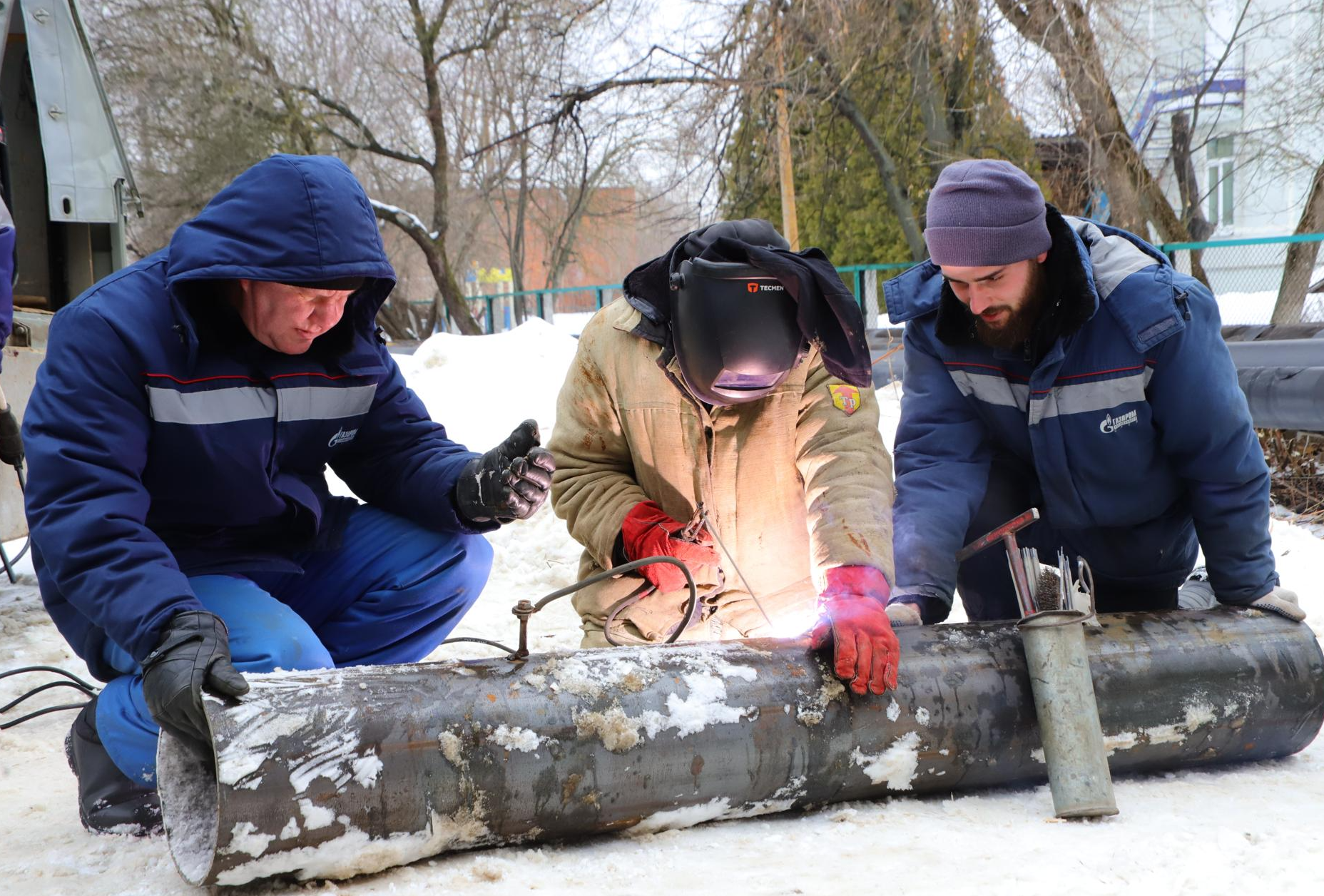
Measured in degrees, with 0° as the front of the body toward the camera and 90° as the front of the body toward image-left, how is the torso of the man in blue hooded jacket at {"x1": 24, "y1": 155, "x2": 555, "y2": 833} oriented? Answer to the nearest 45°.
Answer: approximately 315°

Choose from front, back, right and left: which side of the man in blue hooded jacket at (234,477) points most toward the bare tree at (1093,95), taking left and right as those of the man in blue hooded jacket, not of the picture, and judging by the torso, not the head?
left

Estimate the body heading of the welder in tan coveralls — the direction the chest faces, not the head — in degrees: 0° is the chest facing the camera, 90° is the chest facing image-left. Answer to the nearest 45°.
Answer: approximately 0°

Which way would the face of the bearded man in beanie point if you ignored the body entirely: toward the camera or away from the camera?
toward the camera

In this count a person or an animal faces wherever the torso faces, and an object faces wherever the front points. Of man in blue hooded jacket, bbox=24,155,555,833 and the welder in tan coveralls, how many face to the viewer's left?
0

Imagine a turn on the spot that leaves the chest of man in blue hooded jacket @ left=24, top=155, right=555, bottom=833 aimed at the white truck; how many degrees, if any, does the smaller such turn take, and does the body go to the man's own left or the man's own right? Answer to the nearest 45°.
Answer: approximately 135° to the man's own left

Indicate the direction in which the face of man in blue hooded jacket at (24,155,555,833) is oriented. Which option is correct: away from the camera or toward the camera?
toward the camera

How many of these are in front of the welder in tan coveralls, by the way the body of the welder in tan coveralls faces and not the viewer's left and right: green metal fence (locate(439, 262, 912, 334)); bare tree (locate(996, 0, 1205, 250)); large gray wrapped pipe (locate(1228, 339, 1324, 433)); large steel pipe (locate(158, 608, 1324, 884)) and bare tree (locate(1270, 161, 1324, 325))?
1
